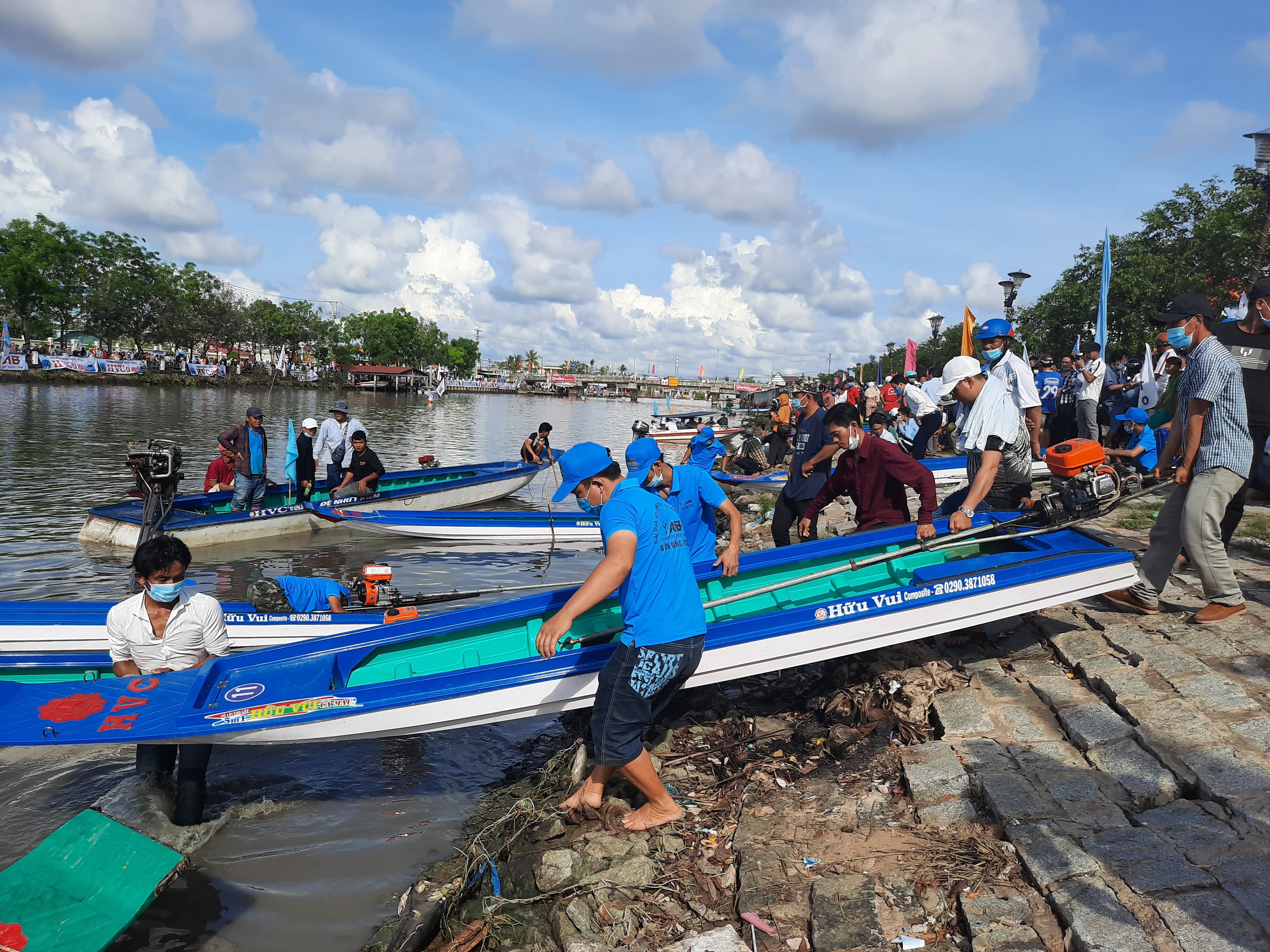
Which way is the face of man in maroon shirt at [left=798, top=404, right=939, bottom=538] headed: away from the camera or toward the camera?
toward the camera

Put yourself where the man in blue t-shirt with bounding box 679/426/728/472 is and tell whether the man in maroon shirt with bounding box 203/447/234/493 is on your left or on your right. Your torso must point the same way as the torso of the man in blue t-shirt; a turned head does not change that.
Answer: on your right

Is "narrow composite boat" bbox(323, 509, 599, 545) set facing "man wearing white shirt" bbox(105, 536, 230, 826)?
no

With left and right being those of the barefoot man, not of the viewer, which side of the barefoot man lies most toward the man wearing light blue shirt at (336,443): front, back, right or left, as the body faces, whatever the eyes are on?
front

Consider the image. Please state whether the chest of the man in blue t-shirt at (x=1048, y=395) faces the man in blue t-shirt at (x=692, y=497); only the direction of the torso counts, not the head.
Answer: no

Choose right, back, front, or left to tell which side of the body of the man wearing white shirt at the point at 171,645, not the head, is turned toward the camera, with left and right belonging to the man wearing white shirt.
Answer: front

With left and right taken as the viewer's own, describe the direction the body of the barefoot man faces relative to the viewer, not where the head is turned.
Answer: facing away from the viewer and to the left of the viewer

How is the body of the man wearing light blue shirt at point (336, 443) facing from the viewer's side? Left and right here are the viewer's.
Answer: facing the viewer

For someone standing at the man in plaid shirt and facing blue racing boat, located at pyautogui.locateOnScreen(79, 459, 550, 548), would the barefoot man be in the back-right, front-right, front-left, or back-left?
front-left

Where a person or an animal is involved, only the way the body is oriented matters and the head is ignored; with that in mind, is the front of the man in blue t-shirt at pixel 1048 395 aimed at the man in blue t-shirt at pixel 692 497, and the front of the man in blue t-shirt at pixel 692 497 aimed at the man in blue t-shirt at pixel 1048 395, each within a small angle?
no

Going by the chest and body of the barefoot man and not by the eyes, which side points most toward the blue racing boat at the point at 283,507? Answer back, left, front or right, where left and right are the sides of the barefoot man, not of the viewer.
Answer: front

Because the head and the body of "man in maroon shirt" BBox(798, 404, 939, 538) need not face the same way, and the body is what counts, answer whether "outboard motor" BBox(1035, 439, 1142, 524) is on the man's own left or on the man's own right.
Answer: on the man's own left

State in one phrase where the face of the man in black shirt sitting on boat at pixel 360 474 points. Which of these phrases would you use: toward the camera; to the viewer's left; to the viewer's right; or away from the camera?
toward the camera

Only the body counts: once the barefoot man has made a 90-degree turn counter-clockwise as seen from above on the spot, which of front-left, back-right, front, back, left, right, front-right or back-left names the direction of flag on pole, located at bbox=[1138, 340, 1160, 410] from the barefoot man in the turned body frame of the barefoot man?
back

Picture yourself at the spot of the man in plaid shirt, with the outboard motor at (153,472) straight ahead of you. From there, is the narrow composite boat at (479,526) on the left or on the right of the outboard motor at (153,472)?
right
